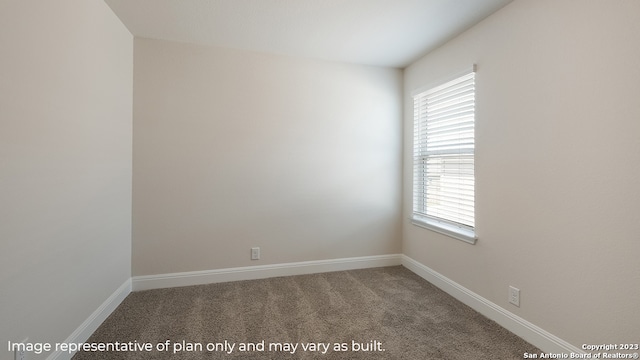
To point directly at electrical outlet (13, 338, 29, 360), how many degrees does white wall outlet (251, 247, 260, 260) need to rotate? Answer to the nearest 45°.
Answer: approximately 45° to its right

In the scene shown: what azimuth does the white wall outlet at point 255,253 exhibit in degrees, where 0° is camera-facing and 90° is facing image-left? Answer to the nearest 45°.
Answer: approximately 0°
